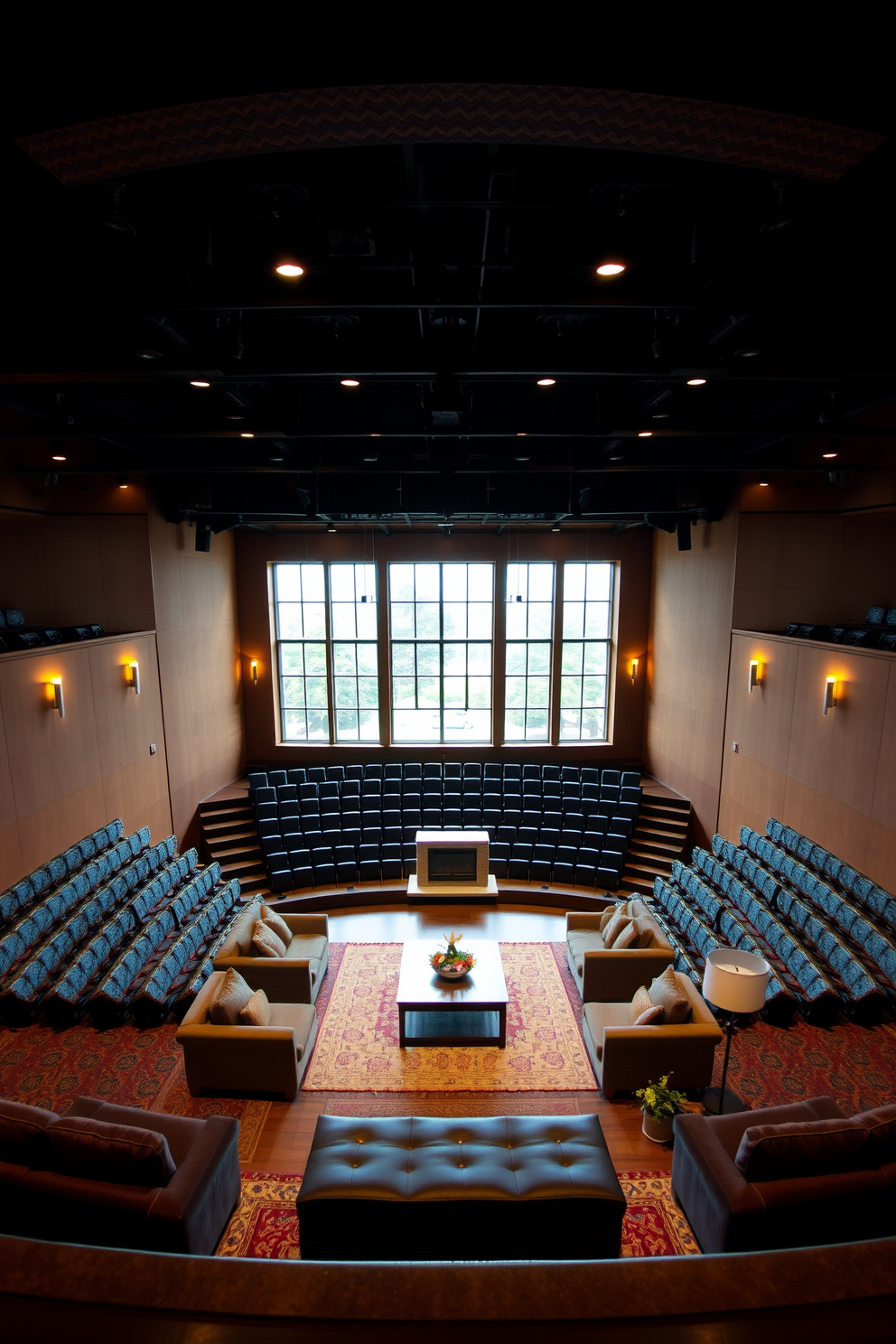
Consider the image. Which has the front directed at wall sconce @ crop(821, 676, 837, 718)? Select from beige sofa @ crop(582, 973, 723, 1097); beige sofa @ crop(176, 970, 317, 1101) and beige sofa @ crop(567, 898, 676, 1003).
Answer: beige sofa @ crop(176, 970, 317, 1101)

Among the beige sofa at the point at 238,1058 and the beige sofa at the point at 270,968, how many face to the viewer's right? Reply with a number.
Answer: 2

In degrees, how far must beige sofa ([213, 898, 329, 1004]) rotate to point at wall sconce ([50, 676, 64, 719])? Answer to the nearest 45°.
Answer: approximately 135° to its left

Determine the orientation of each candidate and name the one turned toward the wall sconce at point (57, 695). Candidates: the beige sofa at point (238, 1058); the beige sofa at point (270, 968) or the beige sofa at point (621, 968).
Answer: the beige sofa at point (621, 968)

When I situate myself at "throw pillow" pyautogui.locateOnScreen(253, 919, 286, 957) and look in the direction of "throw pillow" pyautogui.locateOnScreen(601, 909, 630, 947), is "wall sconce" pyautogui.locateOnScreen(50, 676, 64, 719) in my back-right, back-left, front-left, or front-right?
back-left

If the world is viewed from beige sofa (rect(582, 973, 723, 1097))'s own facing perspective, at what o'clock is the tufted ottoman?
The tufted ottoman is roughly at 10 o'clock from the beige sofa.

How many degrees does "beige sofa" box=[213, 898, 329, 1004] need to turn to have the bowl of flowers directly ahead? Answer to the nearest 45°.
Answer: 0° — it already faces it

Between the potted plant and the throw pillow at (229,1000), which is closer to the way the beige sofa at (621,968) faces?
the throw pillow

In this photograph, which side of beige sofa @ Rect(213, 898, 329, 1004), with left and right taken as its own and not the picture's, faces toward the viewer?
right

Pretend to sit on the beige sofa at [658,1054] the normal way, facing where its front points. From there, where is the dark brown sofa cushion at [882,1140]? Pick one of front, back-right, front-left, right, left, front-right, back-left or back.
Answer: back-left

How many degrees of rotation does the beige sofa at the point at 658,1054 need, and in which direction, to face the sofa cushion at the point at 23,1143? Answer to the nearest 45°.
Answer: approximately 45° to its left

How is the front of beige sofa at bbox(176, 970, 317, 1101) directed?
to the viewer's right

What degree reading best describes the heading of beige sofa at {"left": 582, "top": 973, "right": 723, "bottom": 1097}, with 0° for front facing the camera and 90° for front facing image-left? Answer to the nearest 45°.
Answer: approximately 90°

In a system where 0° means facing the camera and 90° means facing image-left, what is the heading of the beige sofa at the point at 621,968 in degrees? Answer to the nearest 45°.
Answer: approximately 90°
